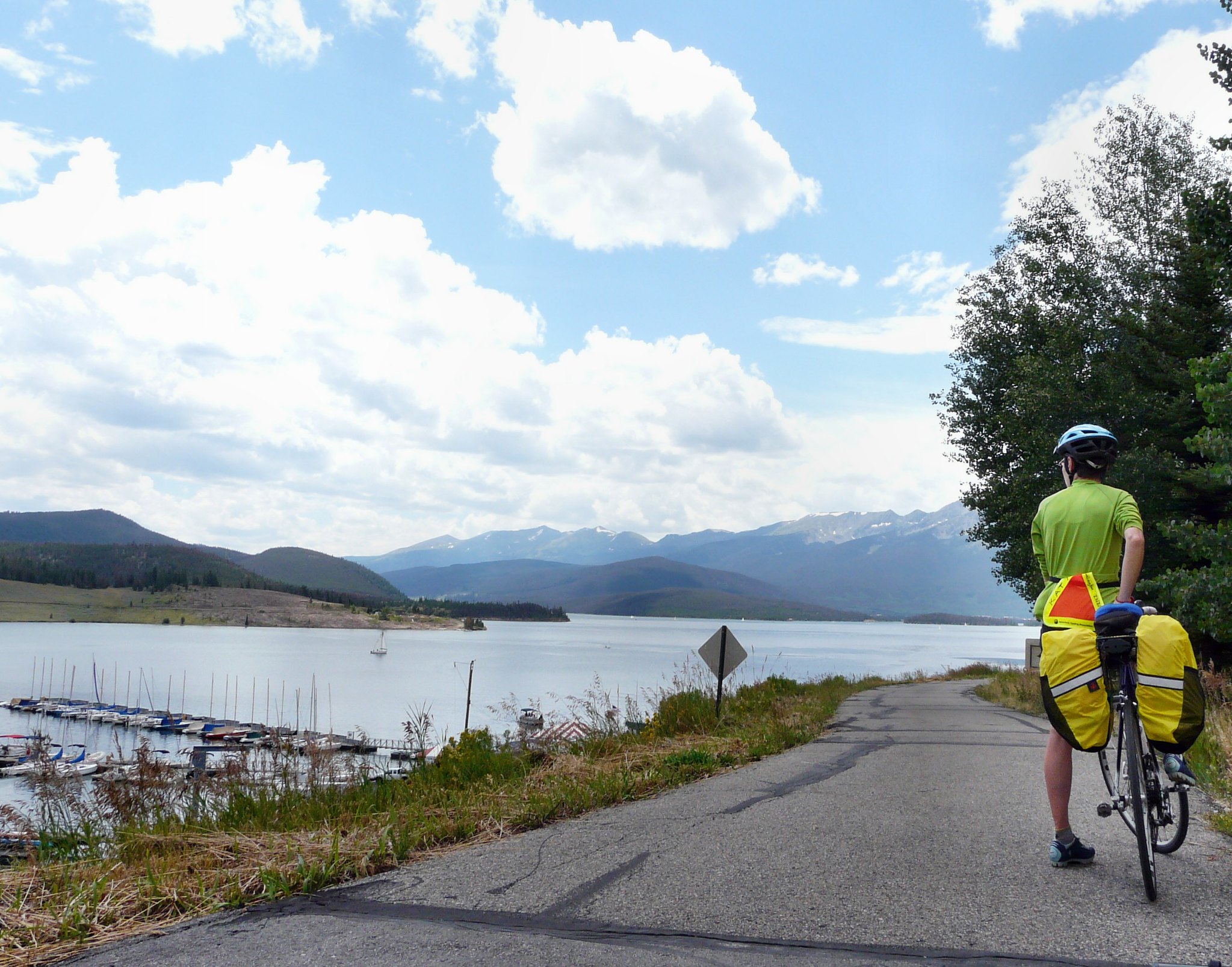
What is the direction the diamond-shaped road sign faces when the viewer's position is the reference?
facing away from the viewer

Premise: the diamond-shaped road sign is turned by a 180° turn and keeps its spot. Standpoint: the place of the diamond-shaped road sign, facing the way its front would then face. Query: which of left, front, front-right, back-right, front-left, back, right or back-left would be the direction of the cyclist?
front

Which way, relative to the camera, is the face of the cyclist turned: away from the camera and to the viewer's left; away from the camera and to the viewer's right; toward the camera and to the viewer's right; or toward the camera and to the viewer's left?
away from the camera and to the viewer's left
